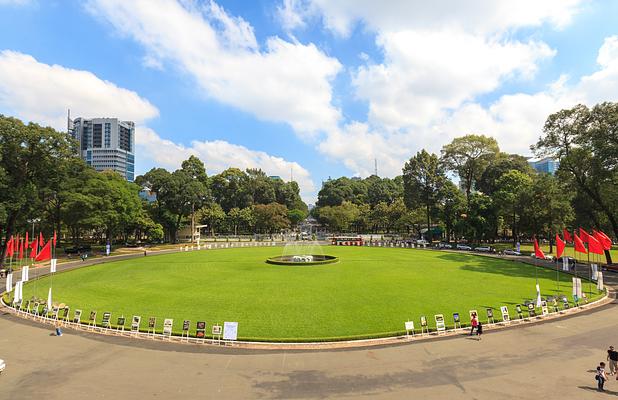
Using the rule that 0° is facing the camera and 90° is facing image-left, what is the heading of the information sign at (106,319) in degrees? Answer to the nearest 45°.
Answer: approximately 0°

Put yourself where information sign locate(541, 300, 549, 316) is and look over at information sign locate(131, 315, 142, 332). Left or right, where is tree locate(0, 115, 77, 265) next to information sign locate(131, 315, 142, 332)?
right

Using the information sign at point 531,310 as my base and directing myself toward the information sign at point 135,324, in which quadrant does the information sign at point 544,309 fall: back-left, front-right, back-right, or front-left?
back-right

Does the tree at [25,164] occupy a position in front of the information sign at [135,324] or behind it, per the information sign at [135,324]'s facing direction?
behind

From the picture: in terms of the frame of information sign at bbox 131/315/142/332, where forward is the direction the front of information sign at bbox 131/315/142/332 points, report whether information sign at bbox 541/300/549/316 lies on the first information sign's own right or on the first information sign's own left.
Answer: on the first information sign's own left

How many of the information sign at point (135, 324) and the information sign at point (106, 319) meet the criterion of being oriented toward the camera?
2

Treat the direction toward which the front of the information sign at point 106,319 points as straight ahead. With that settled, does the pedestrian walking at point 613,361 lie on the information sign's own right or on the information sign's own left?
on the information sign's own left

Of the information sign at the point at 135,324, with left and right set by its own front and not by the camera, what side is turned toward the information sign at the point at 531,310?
left
